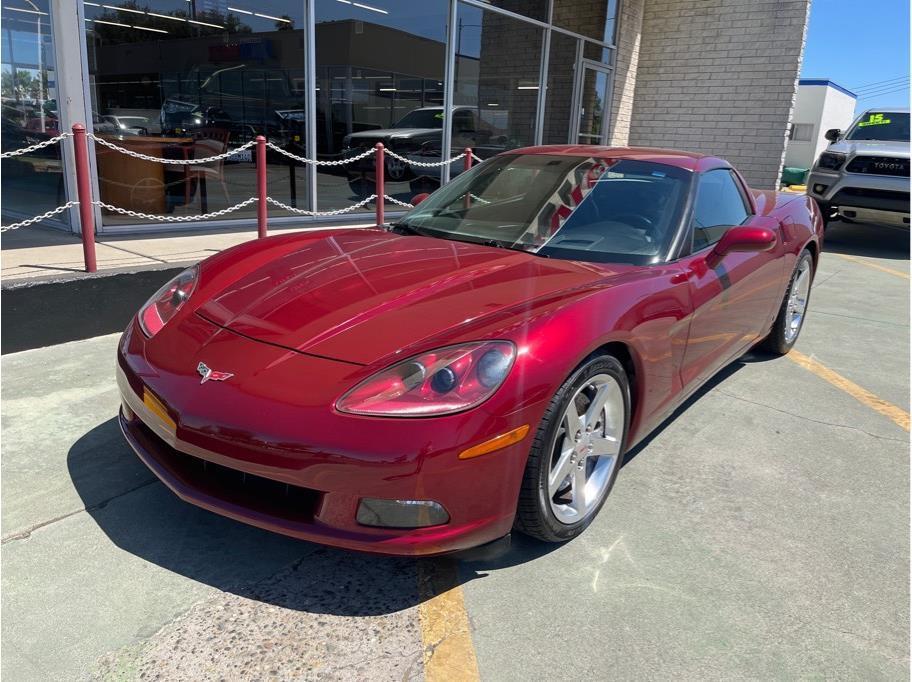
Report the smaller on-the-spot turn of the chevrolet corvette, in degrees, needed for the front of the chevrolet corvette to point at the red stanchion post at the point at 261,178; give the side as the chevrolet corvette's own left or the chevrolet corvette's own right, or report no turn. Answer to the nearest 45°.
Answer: approximately 90° to the chevrolet corvette's own right

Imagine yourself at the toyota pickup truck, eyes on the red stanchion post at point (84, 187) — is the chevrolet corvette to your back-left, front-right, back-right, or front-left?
front-left

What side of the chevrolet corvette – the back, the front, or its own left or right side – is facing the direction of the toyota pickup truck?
back

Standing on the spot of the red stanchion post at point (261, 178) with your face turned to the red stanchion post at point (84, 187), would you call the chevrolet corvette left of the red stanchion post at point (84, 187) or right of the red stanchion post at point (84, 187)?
left

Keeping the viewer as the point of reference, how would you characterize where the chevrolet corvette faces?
facing the viewer and to the left of the viewer

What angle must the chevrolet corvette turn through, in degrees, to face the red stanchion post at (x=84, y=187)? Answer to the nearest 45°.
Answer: approximately 90° to its right
